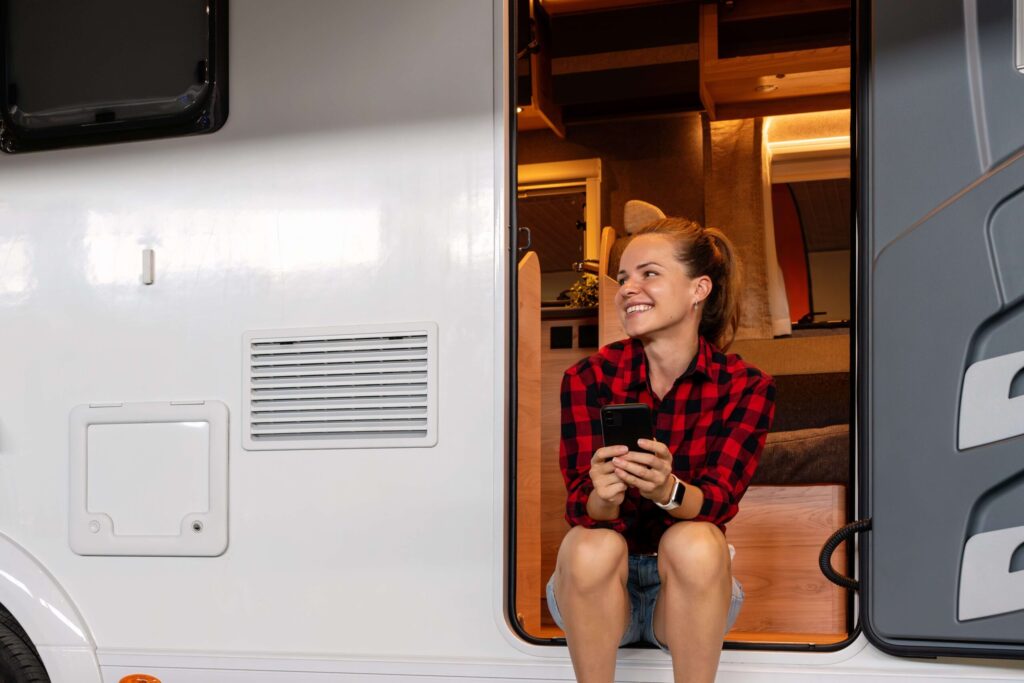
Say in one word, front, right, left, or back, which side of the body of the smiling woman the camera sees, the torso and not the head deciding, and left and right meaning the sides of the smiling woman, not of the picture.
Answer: front

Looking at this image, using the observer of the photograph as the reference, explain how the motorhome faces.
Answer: facing to the right of the viewer
